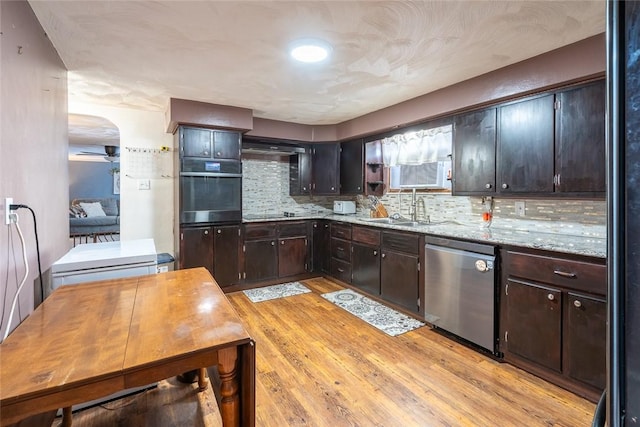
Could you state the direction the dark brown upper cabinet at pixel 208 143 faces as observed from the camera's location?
facing the viewer

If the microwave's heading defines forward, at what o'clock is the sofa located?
The sofa is roughly at 2 o'clock from the microwave.

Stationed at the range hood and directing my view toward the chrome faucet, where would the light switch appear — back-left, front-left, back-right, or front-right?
back-right

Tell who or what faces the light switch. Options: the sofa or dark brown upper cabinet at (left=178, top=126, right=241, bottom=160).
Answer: the sofa

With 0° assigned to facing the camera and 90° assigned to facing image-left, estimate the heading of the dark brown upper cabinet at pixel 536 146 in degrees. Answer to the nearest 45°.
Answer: approximately 45°

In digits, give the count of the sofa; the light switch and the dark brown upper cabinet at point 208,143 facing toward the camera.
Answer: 3

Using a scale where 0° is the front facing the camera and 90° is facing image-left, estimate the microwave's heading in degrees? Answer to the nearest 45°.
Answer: approximately 45°

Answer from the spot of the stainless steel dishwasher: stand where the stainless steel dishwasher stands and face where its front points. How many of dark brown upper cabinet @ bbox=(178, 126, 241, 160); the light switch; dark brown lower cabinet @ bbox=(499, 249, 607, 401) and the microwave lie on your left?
1

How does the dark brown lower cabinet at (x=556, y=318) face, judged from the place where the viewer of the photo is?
facing the viewer and to the left of the viewer

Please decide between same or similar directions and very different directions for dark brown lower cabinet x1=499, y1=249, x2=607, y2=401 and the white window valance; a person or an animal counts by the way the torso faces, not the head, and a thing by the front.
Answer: same or similar directions

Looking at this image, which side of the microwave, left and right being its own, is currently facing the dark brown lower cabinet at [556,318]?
front

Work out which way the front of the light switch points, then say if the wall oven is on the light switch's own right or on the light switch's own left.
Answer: on the light switch's own left

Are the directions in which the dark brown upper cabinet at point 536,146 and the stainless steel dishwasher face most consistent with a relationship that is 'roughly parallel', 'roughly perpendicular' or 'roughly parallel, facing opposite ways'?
roughly parallel

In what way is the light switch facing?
toward the camera

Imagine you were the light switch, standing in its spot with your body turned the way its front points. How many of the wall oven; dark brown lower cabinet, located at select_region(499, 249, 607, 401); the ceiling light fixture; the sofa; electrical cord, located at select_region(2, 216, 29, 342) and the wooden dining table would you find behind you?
1

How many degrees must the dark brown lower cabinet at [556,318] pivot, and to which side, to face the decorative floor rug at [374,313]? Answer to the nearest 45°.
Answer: approximately 45° to its right
